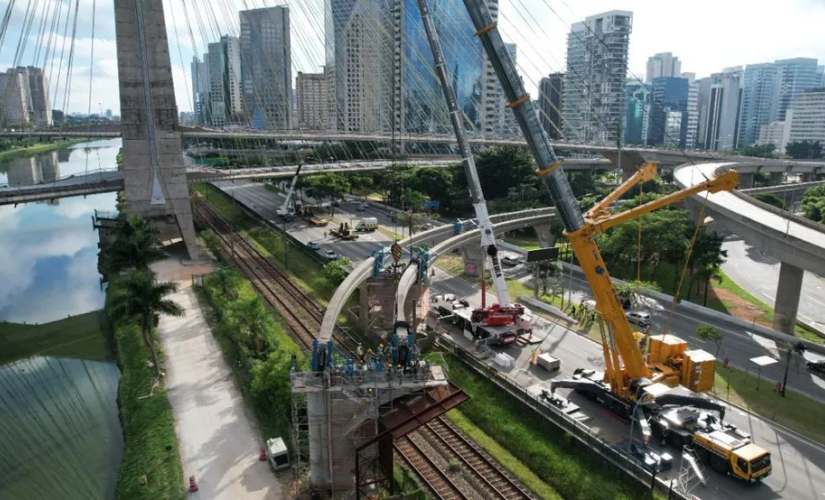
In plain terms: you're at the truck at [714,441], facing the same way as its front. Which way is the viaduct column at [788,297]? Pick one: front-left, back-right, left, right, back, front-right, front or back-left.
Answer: back-left

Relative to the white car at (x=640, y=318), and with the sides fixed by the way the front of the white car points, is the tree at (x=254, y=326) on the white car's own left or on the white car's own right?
on the white car's own left

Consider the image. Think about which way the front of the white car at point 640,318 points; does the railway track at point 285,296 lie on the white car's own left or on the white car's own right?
on the white car's own left

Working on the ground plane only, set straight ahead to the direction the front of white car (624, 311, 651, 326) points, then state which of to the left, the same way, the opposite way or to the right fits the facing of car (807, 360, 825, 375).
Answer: the same way

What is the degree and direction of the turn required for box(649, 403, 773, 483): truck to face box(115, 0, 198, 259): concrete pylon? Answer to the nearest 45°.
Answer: approximately 135° to its right

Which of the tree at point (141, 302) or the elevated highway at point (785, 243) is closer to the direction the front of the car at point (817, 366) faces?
the elevated highway

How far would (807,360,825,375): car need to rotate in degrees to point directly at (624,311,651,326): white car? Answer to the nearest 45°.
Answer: approximately 45° to its left

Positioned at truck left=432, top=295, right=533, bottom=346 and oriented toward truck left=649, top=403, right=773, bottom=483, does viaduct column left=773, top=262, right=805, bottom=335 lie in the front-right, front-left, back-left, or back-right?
front-left

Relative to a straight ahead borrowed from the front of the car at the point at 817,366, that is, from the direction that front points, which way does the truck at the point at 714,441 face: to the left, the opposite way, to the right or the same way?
the opposite way

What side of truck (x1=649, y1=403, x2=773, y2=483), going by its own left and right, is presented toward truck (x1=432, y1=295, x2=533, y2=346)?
back

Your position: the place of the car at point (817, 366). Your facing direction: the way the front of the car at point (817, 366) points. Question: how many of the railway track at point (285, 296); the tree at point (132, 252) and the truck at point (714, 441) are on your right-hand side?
0

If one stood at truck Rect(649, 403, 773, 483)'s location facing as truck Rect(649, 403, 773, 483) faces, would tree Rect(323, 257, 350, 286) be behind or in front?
behind

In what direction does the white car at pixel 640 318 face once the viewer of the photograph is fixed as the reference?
facing away from the viewer and to the left of the viewer

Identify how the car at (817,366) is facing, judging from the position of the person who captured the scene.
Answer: facing away from the viewer and to the left of the viewer
